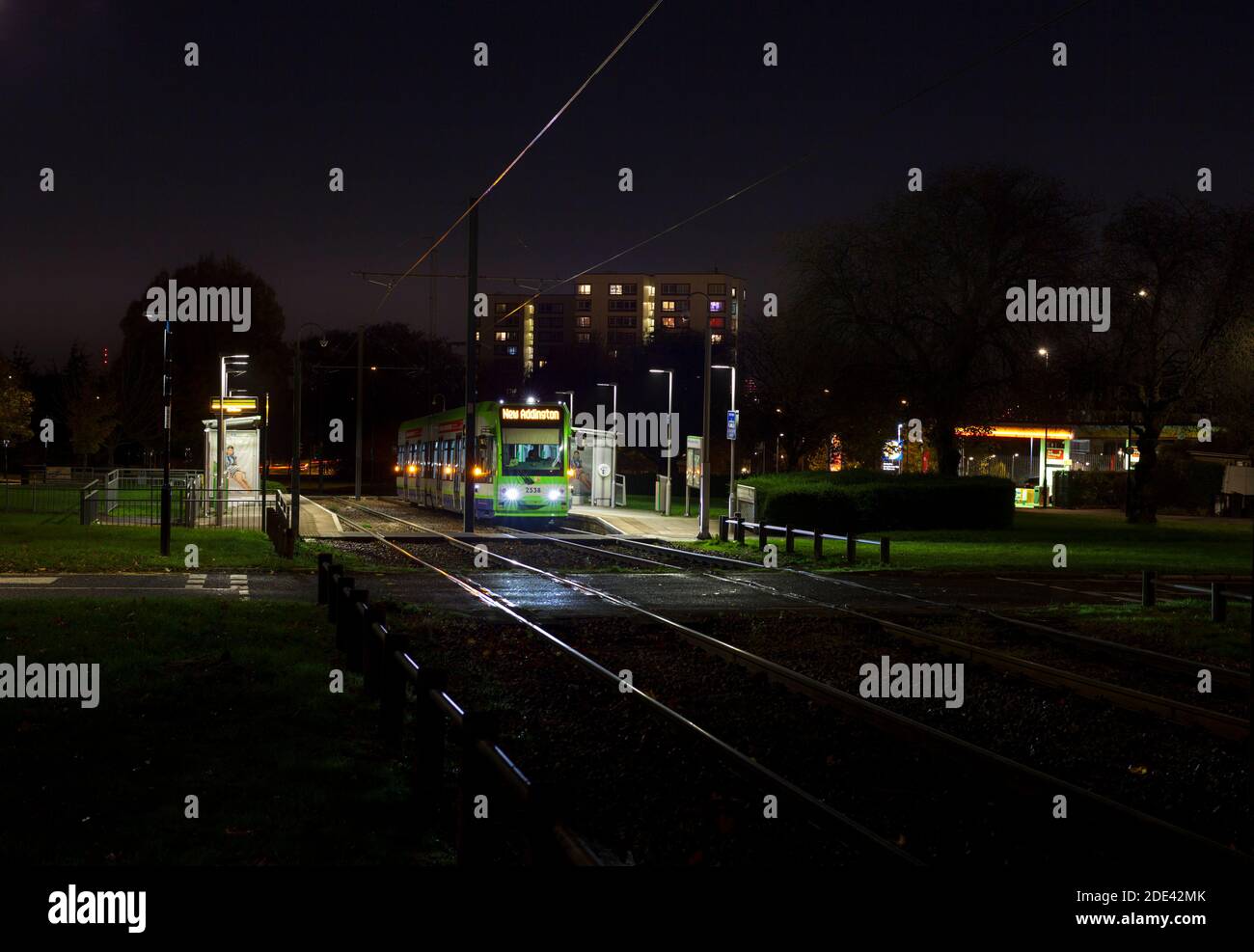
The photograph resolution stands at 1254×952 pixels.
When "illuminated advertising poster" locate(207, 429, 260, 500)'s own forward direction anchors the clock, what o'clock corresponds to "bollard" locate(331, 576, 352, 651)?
The bollard is roughly at 12 o'clock from the illuminated advertising poster.

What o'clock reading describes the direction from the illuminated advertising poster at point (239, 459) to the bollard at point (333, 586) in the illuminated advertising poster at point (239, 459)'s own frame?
The bollard is roughly at 12 o'clock from the illuminated advertising poster.

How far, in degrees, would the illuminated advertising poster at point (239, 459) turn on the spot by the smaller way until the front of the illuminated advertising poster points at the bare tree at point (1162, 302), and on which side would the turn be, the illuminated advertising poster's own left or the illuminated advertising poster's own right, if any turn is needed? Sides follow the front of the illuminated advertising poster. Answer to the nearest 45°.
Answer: approximately 90° to the illuminated advertising poster's own left

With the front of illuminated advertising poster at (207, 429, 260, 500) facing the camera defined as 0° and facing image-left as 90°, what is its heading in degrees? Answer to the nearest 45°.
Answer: approximately 0°

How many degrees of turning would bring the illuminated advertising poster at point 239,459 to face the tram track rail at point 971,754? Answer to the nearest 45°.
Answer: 0° — it already faces it

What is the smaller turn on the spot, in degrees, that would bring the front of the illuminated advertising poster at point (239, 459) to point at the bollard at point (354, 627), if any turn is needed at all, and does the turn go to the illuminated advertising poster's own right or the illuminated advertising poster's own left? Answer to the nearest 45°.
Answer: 0° — it already faces it

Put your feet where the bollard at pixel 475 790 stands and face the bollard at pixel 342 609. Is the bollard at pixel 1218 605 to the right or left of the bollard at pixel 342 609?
right

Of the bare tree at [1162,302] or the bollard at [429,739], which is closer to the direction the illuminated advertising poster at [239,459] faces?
the bollard

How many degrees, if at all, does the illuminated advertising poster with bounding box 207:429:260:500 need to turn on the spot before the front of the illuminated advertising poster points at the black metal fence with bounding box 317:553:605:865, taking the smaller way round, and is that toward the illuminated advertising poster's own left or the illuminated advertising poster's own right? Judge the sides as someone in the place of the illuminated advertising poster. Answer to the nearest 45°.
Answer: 0° — it already faces it

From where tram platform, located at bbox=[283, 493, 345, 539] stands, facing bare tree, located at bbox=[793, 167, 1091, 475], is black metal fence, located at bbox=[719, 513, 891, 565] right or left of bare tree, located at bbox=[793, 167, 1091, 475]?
right
